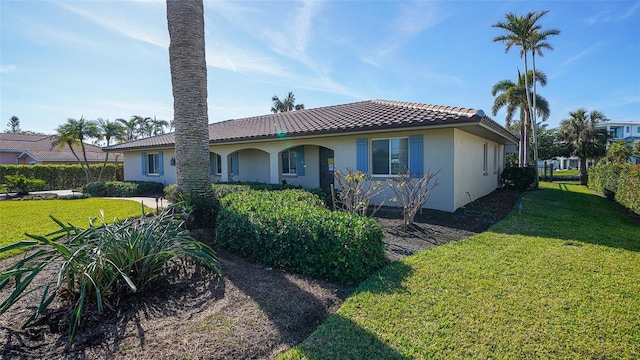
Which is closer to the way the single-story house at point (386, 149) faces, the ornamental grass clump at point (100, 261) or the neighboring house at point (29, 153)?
the ornamental grass clump

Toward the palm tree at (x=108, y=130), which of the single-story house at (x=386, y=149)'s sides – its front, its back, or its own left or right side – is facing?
right

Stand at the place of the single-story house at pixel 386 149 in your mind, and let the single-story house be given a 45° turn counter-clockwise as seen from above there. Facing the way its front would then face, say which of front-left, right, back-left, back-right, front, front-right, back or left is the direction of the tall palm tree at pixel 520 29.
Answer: back-left

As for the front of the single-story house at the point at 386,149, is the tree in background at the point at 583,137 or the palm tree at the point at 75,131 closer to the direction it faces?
the palm tree

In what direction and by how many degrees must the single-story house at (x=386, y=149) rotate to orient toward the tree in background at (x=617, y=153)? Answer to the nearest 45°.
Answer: approximately 180°

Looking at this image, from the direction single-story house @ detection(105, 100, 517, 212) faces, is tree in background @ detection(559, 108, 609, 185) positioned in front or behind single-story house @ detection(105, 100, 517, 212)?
behind

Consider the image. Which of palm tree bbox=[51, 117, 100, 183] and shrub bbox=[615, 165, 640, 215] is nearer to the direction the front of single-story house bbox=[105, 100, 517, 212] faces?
the palm tree

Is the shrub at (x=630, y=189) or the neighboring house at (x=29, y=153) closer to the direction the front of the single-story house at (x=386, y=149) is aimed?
the neighboring house

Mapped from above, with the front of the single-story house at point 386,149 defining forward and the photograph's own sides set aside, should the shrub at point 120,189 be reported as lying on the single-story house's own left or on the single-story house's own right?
on the single-story house's own right

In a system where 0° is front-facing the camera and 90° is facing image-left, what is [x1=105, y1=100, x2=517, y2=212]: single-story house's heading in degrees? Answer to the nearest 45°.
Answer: approximately 45°

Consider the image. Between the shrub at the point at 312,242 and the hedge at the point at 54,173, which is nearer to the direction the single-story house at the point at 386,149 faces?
the shrub

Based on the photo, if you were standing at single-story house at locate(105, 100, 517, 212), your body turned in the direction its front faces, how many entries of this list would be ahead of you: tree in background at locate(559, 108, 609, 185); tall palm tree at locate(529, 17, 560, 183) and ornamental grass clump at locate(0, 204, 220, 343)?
1

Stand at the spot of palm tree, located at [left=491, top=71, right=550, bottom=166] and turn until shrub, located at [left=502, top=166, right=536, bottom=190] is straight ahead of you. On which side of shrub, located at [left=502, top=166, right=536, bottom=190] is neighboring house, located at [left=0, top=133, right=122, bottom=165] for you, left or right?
right

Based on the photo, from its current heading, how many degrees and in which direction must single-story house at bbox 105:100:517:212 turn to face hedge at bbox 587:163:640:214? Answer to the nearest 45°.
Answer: approximately 135° to its left

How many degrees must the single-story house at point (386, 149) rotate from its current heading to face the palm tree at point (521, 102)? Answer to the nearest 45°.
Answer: approximately 180°
